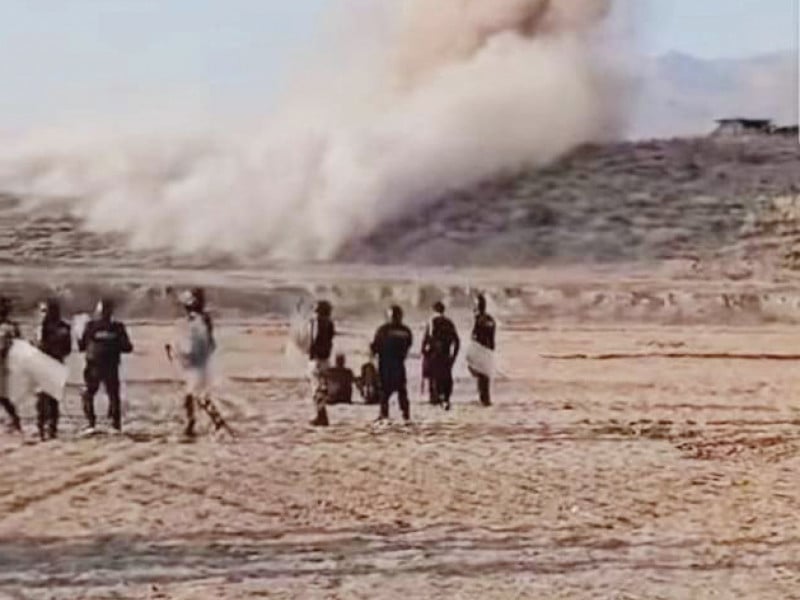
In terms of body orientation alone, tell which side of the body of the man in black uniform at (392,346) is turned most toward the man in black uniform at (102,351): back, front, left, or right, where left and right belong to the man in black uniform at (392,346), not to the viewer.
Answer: left

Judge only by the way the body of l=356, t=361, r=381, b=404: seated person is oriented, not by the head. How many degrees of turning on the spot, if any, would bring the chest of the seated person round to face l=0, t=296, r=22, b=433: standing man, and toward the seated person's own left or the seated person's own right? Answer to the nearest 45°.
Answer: approximately 90° to the seated person's own left

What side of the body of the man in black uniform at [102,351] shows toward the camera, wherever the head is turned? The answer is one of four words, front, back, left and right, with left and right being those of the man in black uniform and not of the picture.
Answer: back

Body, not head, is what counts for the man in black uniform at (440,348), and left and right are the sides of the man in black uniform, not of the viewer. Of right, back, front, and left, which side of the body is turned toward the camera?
back

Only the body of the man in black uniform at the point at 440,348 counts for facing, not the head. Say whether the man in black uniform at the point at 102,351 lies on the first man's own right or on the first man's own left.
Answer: on the first man's own left

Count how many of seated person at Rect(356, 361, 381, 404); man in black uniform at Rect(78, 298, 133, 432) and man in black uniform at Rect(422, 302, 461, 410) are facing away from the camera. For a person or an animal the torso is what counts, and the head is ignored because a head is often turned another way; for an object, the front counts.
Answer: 3

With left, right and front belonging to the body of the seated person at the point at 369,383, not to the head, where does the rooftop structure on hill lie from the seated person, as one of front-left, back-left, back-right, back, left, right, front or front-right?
right

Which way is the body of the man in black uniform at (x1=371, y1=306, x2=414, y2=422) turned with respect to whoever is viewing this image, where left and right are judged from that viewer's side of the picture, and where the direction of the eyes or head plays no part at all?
facing away from the viewer

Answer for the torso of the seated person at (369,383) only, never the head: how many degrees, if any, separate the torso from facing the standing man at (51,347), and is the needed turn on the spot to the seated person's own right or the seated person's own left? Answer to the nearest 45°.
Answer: approximately 90° to the seated person's own left

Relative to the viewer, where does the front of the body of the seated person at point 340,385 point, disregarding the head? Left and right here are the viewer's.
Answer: facing away from the viewer

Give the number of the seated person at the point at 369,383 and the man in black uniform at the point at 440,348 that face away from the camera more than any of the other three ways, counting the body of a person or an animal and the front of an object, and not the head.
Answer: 2
